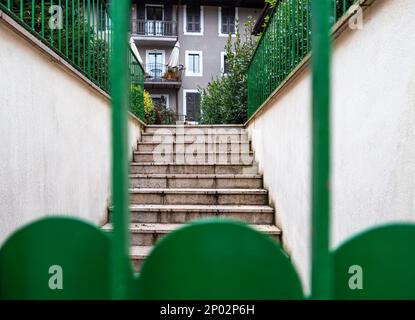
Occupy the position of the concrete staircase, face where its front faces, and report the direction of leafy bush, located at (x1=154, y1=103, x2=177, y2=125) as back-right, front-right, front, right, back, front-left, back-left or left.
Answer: back

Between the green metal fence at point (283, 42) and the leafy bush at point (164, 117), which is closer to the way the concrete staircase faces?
the green metal fence

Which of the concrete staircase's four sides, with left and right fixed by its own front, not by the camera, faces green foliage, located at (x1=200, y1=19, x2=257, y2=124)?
back

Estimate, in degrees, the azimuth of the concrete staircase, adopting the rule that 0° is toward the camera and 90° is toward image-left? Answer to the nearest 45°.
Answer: approximately 0°

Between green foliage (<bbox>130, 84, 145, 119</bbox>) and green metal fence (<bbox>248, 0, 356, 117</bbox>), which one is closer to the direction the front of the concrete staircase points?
the green metal fence
